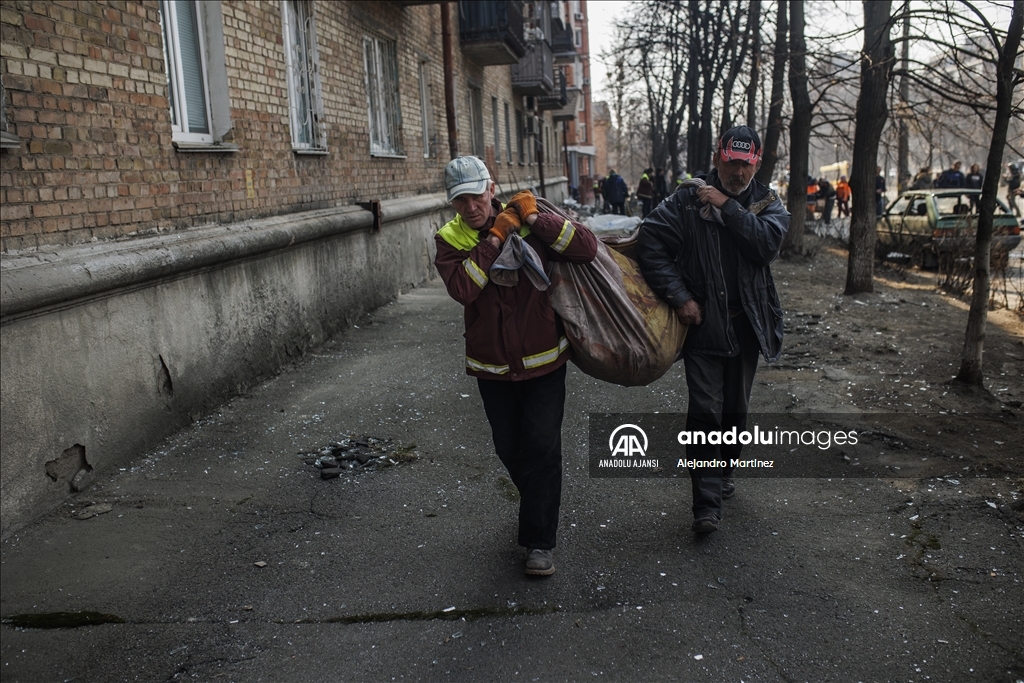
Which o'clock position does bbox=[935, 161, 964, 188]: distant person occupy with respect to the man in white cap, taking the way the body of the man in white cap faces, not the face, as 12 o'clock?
The distant person is roughly at 7 o'clock from the man in white cap.

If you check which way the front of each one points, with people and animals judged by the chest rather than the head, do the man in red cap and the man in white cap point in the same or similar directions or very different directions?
same or similar directions

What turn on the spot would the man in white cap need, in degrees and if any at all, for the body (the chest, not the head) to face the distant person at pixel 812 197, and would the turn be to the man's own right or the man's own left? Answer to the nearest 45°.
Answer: approximately 180°

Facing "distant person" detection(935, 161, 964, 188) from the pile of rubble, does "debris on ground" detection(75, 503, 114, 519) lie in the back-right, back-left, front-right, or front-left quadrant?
back-left

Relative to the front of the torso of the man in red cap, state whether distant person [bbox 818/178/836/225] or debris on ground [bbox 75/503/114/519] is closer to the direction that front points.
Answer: the debris on ground

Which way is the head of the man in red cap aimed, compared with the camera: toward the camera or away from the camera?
toward the camera

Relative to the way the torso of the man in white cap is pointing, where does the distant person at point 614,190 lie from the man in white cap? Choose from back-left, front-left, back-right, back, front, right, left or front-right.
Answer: back

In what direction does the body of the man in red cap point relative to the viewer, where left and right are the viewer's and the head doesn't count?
facing the viewer

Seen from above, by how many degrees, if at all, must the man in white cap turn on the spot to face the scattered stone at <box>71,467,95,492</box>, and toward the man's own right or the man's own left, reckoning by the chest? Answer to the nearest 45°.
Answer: approximately 135° to the man's own right

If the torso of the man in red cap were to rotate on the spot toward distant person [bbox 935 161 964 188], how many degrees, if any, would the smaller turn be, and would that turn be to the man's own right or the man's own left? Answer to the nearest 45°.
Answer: approximately 180°

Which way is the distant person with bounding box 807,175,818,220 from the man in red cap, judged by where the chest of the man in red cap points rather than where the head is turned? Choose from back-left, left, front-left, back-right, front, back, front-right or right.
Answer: back

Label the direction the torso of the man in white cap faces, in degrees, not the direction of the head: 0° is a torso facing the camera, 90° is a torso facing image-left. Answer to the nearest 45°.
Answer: approximately 0°
